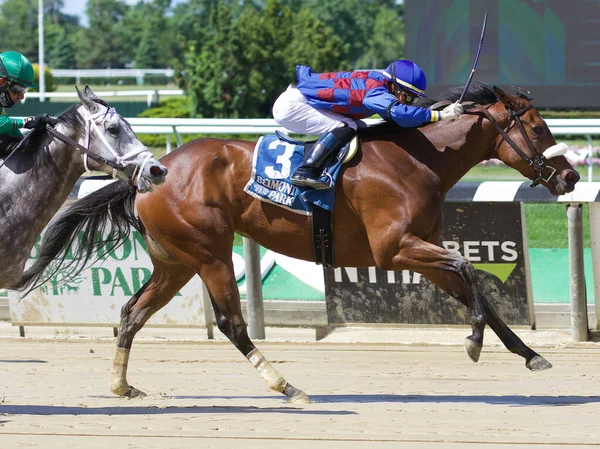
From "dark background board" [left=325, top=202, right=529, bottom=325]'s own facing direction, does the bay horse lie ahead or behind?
ahead

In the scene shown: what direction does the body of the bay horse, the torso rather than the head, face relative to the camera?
to the viewer's right

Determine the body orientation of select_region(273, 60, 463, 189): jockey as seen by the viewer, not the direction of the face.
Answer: to the viewer's right

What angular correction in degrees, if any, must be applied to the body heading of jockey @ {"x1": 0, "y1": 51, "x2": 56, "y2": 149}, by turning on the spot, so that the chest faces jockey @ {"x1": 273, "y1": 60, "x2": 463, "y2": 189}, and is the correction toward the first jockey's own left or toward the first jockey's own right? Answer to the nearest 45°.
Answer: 0° — they already face them

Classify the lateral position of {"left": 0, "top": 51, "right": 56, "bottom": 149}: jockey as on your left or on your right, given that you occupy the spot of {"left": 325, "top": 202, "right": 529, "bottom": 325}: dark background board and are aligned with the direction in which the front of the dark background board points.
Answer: on your right

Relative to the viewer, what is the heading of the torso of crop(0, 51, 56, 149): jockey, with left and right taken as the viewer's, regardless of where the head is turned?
facing to the right of the viewer

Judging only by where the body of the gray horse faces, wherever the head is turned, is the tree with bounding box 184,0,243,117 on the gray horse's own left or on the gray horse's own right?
on the gray horse's own left

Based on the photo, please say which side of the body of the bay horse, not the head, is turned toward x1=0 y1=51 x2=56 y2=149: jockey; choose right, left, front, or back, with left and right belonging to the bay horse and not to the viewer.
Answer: back
